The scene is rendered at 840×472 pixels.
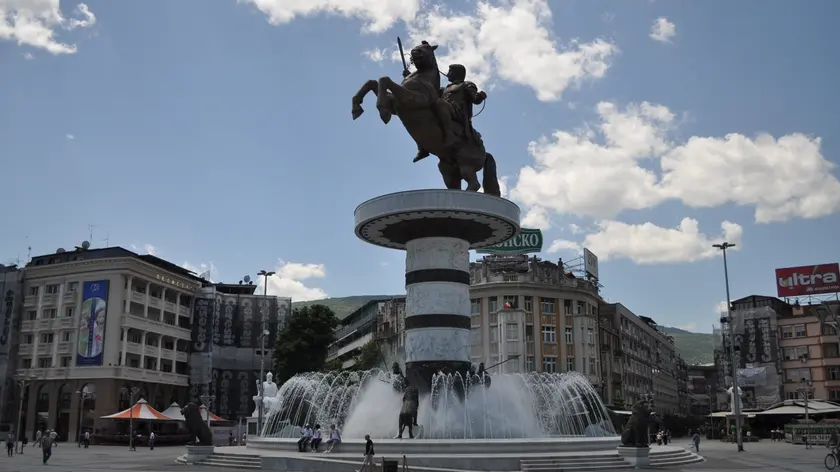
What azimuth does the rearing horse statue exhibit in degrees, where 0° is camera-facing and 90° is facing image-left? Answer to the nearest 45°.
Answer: approximately 45°

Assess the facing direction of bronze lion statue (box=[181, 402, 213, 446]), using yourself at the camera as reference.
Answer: facing to the left of the viewer

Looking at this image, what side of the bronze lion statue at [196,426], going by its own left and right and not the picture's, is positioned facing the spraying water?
back
